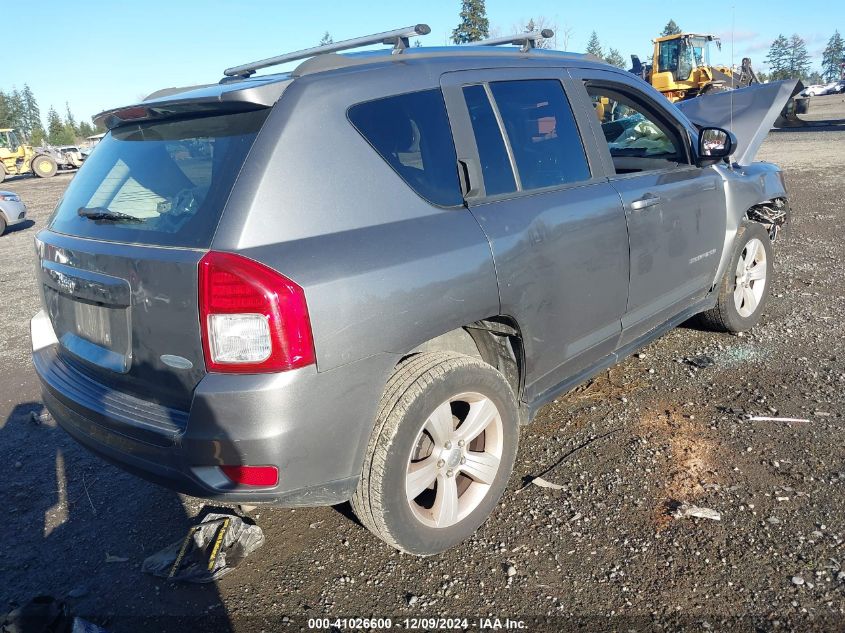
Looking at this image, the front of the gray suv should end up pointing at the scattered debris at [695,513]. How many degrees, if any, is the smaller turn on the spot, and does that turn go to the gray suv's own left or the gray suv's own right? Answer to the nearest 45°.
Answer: approximately 45° to the gray suv's own right

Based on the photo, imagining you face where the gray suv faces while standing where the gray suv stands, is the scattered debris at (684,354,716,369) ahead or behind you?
ahead

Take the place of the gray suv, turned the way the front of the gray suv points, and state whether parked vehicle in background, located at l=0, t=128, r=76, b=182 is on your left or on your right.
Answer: on your left

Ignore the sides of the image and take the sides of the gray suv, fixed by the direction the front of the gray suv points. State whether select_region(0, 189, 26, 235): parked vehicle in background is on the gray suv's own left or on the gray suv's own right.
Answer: on the gray suv's own left

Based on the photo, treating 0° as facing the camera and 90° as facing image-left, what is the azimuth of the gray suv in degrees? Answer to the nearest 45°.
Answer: approximately 225°
